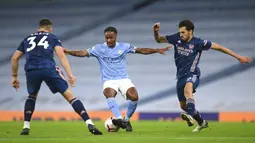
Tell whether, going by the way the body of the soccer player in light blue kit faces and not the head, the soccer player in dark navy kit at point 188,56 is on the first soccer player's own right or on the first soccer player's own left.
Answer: on the first soccer player's own left

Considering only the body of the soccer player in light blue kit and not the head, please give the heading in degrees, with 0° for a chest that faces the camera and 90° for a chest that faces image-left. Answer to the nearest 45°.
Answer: approximately 0°

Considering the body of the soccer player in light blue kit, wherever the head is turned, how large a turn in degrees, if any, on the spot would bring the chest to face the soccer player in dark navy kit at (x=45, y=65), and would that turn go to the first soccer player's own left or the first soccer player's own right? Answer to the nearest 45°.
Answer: approximately 45° to the first soccer player's own right

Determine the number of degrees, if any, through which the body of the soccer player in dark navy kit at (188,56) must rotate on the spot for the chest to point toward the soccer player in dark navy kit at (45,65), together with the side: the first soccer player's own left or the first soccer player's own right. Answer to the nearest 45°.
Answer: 0° — they already face them
